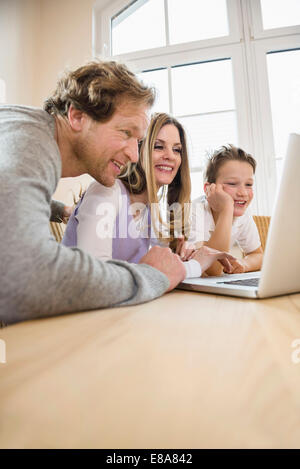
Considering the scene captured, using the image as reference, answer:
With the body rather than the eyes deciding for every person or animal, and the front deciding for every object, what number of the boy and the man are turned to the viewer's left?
0

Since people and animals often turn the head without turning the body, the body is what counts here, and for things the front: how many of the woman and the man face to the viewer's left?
0

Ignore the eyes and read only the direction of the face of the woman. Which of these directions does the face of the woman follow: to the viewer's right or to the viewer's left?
to the viewer's right

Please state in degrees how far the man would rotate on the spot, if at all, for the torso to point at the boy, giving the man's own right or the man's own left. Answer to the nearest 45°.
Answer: approximately 45° to the man's own left

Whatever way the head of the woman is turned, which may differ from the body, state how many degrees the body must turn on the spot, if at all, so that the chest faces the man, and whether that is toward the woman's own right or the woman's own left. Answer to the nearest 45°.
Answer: approximately 45° to the woman's own right

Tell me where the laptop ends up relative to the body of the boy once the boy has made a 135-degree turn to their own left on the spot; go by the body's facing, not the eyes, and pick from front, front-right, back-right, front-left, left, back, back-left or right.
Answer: back

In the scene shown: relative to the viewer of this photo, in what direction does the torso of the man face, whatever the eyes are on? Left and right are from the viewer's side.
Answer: facing to the right of the viewer
